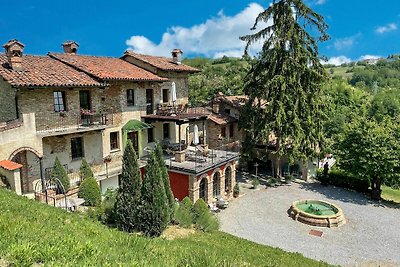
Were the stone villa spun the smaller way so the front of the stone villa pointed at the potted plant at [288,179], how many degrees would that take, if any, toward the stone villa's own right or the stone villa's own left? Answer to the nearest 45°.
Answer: approximately 45° to the stone villa's own left

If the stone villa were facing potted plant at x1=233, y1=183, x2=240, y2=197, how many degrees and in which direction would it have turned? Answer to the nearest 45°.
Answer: approximately 45° to its left

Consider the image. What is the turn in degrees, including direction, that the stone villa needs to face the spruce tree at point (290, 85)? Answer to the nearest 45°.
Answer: approximately 45° to its left

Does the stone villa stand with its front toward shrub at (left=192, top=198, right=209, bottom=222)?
yes

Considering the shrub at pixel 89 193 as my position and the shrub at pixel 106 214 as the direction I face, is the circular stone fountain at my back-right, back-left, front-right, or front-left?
front-left

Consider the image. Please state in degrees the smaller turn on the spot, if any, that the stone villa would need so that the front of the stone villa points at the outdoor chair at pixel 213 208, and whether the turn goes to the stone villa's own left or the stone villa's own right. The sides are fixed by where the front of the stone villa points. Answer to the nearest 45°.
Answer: approximately 45° to the stone villa's own left

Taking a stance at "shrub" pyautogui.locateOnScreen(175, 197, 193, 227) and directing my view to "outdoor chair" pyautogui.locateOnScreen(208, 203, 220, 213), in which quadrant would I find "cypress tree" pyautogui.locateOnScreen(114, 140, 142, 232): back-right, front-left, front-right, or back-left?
back-left

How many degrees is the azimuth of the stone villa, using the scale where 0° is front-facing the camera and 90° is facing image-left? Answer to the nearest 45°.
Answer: approximately 315°
